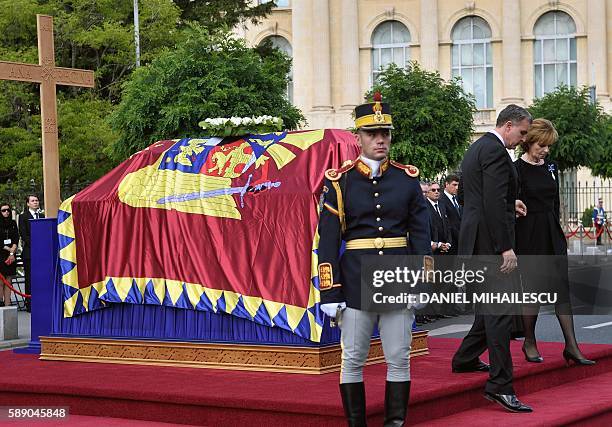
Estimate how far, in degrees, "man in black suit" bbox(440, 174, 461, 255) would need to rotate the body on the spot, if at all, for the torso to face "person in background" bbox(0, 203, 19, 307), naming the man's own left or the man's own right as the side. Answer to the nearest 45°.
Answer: approximately 135° to the man's own right

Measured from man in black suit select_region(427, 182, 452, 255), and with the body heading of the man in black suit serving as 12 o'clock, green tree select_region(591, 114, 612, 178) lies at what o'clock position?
The green tree is roughly at 8 o'clock from the man in black suit.

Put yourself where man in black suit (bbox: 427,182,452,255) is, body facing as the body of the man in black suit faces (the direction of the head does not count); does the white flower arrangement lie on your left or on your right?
on your right

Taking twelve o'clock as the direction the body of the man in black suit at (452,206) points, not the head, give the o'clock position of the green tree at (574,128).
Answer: The green tree is roughly at 8 o'clock from the man in black suit.

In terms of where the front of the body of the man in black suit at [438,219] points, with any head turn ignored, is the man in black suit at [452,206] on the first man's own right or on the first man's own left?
on the first man's own left
